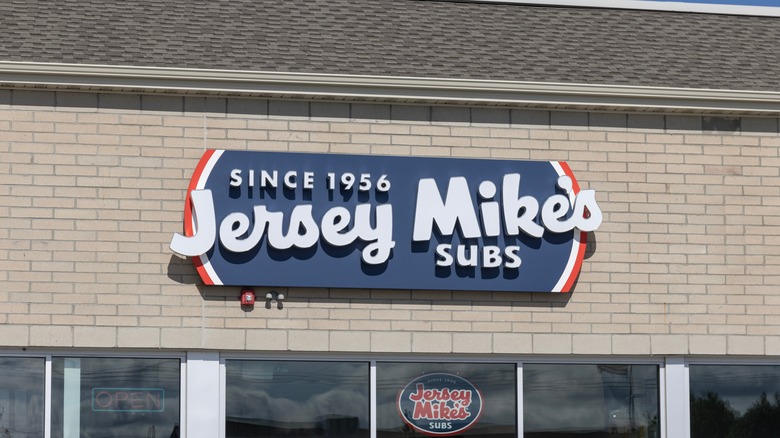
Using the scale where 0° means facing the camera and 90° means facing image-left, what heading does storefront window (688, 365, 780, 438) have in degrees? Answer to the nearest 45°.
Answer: approximately 0°

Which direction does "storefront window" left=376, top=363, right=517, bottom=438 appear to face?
toward the camera

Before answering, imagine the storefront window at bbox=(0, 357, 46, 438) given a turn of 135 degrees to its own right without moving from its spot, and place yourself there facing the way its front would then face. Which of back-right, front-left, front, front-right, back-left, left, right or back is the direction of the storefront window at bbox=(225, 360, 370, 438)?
back-right

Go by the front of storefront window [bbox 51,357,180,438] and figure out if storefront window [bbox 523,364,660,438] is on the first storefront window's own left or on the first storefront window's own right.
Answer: on the first storefront window's own left

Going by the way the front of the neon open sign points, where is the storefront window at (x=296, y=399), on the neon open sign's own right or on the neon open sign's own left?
on the neon open sign's own left

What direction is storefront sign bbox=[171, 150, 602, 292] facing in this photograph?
toward the camera

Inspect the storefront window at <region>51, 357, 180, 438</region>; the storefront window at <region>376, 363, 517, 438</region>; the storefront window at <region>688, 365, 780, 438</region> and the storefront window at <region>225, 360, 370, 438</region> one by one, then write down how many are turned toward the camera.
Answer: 4

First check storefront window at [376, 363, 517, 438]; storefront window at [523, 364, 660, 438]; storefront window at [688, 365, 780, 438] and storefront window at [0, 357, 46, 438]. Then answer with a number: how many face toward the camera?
4

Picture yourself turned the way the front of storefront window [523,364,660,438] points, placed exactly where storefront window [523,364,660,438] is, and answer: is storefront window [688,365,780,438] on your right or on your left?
on your left

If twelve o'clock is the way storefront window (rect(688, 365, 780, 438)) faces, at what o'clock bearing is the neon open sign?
The neon open sign is roughly at 2 o'clock from the storefront window.

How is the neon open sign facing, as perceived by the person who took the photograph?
facing the viewer

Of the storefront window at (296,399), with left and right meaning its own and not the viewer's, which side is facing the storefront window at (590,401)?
left
